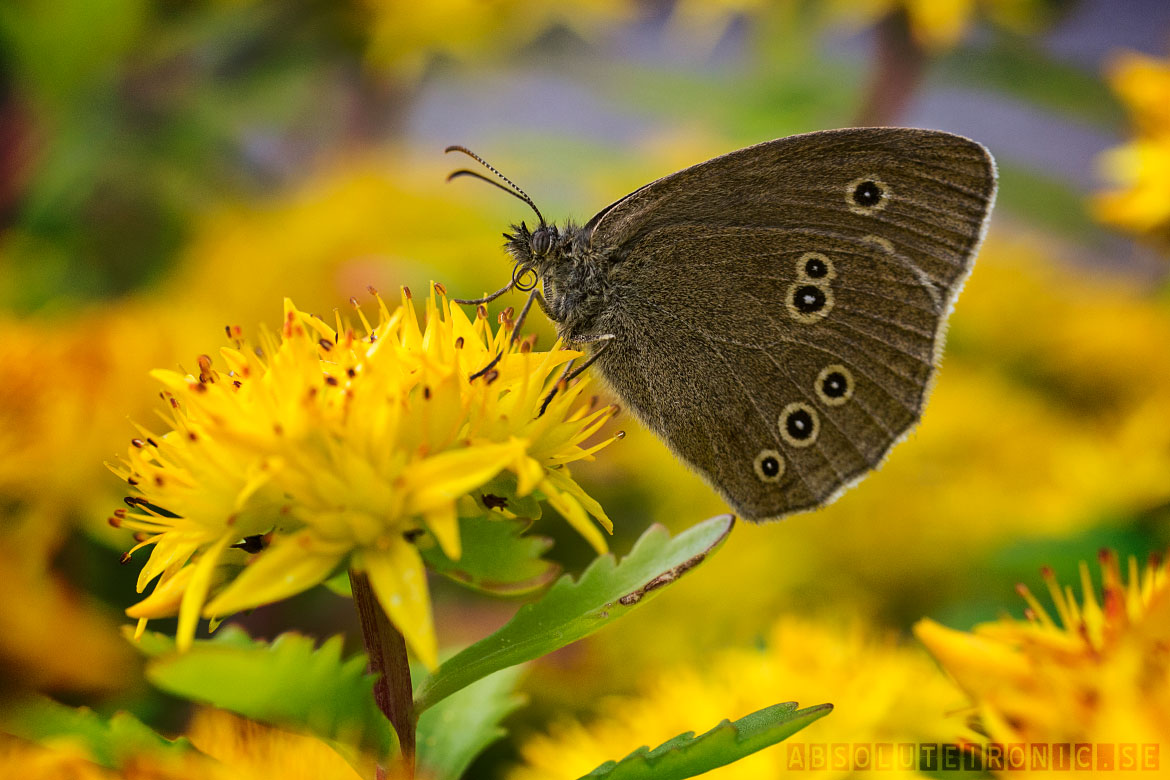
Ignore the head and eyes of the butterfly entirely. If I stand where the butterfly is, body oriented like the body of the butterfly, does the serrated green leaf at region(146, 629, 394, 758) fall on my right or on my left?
on my left

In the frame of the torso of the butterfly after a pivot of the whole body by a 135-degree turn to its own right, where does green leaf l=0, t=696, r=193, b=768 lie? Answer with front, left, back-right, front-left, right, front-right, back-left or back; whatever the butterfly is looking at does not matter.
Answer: back

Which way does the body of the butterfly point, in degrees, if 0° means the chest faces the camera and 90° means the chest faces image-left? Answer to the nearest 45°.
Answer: approximately 90°

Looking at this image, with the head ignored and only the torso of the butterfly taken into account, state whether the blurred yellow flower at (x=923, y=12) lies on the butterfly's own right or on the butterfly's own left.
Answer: on the butterfly's own right
